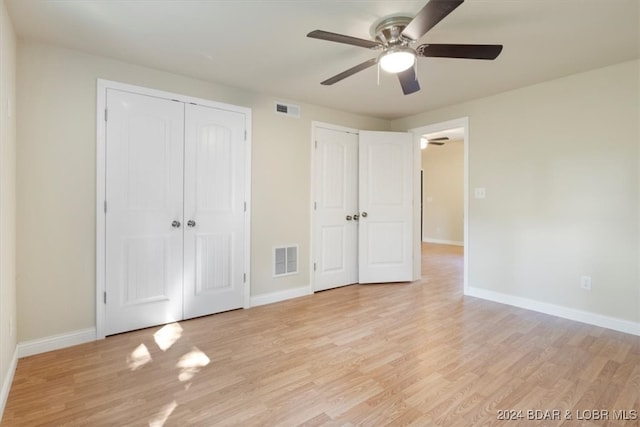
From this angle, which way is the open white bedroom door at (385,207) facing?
toward the camera

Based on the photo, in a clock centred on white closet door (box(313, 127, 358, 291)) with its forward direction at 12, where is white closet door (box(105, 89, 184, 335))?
white closet door (box(105, 89, 184, 335)) is roughly at 3 o'clock from white closet door (box(313, 127, 358, 291)).

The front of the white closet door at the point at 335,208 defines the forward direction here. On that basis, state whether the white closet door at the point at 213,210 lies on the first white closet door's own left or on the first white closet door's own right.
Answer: on the first white closet door's own right

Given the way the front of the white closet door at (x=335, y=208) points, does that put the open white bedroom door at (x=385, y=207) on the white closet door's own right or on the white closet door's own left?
on the white closet door's own left

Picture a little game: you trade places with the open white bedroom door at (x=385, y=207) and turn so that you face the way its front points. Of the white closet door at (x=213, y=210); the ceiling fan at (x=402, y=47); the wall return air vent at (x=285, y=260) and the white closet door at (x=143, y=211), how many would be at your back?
0

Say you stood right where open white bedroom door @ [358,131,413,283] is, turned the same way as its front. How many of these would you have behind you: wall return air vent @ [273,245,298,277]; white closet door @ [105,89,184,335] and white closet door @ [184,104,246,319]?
0

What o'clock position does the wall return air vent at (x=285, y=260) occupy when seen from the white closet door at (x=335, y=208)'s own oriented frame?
The wall return air vent is roughly at 3 o'clock from the white closet door.

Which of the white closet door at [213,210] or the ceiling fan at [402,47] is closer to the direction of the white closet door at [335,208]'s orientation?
the ceiling fan

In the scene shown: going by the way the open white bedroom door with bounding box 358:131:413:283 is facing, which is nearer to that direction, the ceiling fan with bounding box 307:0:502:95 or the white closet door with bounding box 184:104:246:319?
the ceiling fan

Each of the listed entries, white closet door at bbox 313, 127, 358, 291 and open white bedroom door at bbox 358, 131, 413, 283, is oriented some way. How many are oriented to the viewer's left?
0

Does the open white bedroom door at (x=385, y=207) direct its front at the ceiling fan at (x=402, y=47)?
yes

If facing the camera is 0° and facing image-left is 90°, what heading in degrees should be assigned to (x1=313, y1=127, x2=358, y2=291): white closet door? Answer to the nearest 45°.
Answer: approximately 315°

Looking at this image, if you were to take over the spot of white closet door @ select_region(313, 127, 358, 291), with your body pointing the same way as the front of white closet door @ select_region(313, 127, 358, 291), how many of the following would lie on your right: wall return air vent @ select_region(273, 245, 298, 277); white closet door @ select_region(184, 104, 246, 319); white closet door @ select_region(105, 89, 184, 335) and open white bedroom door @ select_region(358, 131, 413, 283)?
3

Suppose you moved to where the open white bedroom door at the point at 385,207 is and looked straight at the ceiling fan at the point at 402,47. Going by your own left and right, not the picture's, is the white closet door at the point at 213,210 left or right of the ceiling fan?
right

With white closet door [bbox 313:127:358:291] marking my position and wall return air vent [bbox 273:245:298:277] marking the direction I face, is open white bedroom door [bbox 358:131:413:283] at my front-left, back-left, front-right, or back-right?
back-left
